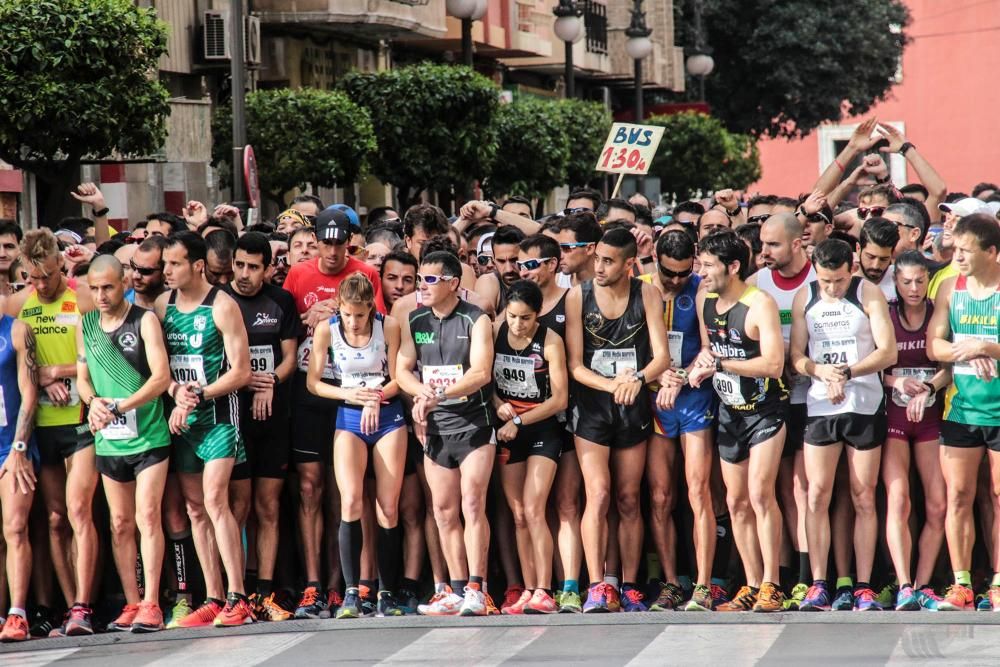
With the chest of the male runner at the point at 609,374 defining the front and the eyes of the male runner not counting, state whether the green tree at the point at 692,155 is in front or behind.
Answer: behind

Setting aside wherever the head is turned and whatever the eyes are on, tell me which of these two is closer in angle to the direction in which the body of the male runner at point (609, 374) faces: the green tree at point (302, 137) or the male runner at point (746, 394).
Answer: the male runner

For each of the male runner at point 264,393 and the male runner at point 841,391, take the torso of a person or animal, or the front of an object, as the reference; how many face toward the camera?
2

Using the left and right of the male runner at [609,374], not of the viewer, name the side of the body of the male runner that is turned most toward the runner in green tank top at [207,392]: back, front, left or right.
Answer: right

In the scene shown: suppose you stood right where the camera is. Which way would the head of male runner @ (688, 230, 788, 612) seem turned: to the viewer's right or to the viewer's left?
to the viewer's left

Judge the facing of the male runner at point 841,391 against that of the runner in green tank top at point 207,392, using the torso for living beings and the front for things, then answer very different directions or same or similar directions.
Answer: same or similar directions

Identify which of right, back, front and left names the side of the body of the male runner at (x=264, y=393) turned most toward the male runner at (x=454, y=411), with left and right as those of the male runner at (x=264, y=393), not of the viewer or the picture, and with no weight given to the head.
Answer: left

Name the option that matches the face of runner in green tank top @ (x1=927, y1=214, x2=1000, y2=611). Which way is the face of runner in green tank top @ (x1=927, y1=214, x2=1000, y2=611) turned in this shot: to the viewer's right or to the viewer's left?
to the viewer's left

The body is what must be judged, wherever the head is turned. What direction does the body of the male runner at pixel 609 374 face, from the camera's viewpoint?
toward the camera

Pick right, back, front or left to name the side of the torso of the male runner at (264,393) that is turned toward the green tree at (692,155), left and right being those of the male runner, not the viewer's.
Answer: back

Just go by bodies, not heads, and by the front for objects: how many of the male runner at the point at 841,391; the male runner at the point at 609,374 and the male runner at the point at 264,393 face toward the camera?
3

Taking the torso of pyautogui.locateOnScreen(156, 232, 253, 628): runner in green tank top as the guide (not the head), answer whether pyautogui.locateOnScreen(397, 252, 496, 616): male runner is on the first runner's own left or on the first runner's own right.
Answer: on the first runner's own left

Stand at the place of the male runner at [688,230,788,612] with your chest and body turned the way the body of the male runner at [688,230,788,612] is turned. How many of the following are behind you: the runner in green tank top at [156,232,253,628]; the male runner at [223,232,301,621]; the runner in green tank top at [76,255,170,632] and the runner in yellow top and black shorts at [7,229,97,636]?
0

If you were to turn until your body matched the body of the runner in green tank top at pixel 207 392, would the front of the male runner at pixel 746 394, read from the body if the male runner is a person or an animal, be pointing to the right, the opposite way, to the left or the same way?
the same way

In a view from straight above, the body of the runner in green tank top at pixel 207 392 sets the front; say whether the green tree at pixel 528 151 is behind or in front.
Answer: behind

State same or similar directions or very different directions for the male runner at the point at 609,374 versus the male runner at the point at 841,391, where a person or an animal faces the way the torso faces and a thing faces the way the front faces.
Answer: same or similar directions

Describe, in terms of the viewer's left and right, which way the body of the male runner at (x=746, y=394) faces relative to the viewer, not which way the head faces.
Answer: facing the viewer and to the left of the viewer

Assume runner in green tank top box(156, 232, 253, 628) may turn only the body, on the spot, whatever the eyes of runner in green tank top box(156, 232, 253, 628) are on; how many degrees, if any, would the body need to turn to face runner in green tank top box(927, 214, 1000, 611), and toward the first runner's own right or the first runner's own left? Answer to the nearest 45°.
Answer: approximately 135° to the first runner's own left
